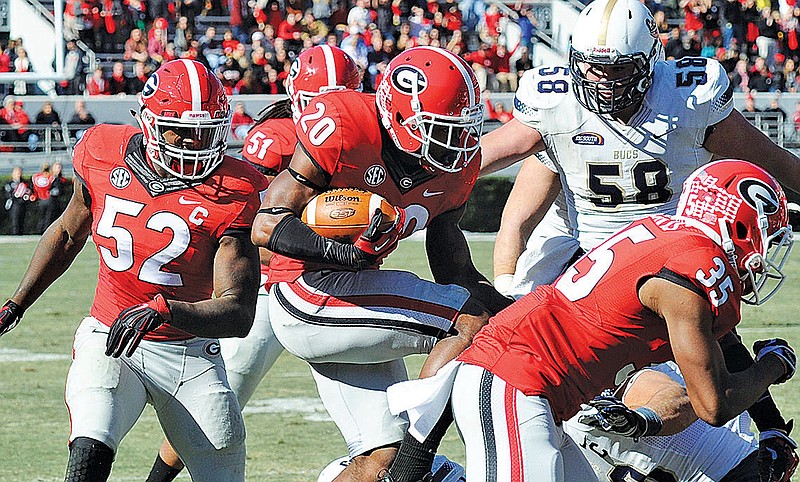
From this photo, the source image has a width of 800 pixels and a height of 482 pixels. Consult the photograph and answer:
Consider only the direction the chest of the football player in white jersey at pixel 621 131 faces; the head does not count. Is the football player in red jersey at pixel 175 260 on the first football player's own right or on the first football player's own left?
on the first football player's own right

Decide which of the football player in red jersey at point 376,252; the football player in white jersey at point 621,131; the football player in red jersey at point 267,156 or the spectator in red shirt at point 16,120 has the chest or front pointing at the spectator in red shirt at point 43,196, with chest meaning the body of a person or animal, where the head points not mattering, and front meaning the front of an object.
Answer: the spectator in red shirt at point 16,120

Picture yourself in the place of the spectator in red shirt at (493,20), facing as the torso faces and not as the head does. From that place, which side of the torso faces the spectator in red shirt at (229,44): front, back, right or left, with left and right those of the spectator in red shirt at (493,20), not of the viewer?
right

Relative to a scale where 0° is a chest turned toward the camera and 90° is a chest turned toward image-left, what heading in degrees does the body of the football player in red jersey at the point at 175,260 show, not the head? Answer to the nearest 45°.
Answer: approximately 0°

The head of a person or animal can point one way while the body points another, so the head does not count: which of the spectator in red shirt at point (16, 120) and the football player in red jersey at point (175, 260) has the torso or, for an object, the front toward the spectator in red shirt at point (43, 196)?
the spectator in red shirt at point (16, 120)
